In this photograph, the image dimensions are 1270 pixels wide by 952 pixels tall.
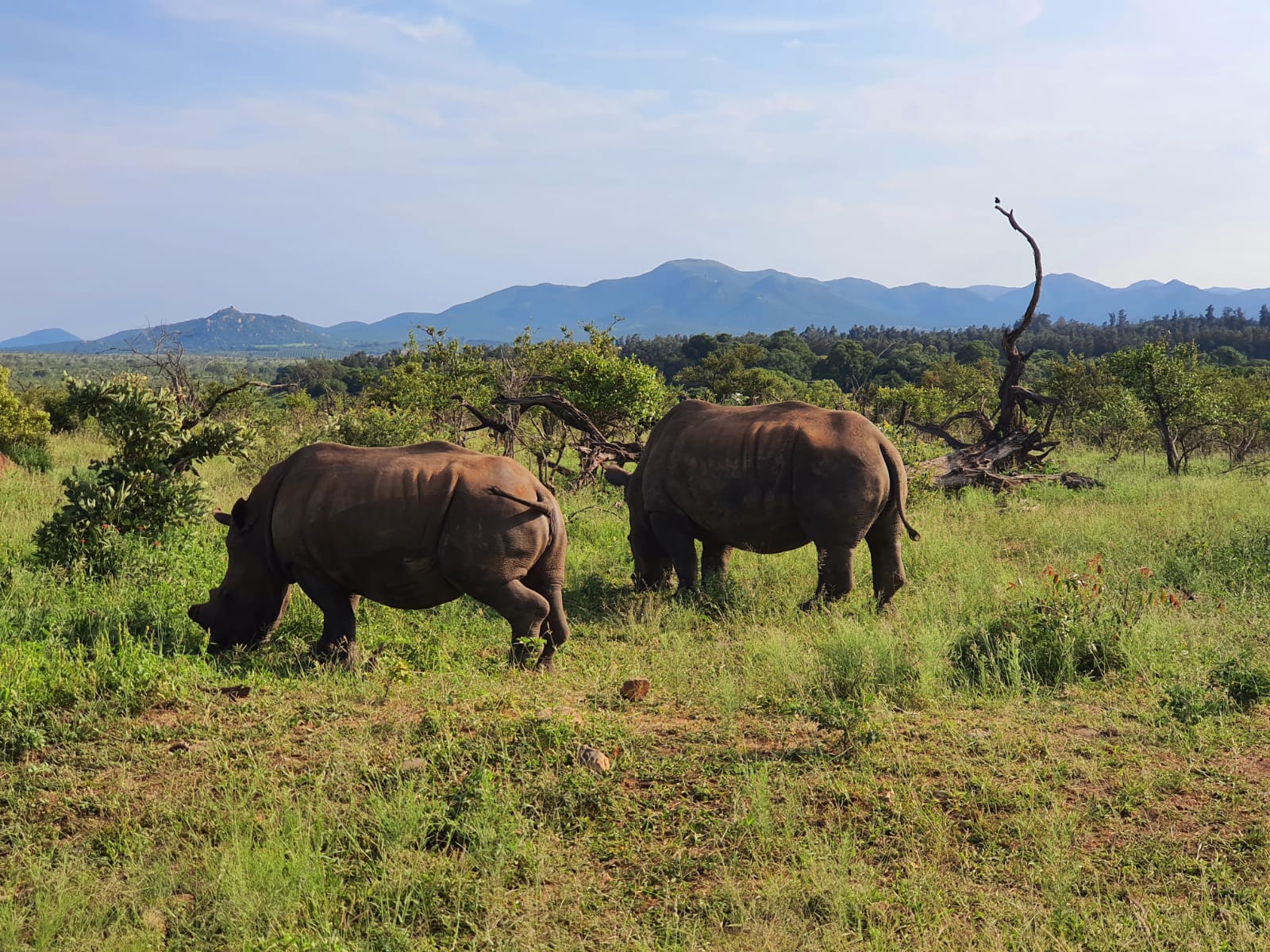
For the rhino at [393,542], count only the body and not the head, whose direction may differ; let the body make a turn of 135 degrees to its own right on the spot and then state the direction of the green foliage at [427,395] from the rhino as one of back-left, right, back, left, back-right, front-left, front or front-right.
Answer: front-left

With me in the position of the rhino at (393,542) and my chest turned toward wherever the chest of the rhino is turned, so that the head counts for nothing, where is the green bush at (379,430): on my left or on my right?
on my right

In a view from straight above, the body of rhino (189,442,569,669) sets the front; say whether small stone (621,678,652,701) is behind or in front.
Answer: behind

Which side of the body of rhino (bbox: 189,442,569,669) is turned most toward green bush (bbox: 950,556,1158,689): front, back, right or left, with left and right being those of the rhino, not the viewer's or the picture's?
back

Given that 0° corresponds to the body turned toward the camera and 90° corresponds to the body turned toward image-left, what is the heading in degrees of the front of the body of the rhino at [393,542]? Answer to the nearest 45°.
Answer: approximately 90°

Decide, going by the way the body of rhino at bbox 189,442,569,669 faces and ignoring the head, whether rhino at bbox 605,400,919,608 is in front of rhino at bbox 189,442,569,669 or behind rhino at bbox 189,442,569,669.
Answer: behind

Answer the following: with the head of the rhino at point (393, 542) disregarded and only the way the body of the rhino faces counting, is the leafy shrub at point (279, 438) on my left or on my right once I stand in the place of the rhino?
on my right

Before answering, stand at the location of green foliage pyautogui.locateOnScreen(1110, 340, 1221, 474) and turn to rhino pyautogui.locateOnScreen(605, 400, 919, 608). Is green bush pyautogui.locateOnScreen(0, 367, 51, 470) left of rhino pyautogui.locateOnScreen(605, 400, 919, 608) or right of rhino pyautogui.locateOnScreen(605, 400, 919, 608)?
right

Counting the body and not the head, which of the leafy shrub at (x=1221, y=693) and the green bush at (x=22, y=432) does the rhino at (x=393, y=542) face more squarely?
the green bush

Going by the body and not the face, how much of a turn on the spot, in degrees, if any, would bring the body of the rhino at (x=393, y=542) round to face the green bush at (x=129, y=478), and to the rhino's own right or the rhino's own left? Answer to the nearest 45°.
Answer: approximately 45° to the rhino's own right

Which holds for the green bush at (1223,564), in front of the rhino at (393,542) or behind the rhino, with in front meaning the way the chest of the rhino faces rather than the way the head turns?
behind

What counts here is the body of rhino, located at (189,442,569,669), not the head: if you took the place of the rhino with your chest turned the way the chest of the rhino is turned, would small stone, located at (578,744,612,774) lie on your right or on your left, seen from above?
on your left

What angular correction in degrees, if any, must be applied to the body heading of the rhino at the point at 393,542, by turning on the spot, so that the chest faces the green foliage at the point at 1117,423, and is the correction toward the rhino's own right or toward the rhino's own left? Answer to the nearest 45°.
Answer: approximately 135° to the rhino's own right
